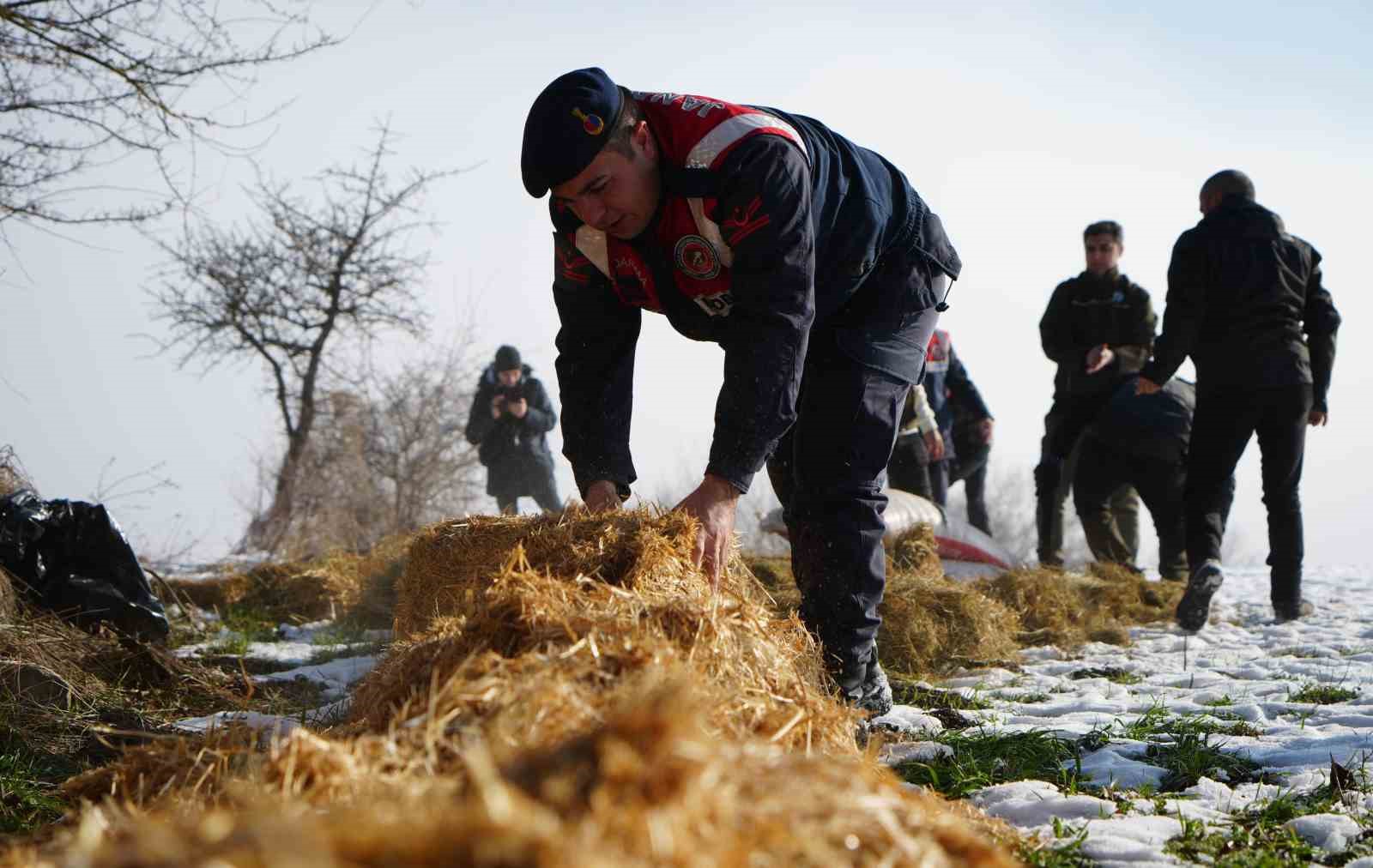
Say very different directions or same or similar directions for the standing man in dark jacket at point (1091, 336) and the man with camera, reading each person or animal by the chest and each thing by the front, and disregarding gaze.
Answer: same or similar directions

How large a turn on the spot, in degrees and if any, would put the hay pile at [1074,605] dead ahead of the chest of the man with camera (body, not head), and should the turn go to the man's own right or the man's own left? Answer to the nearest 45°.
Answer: approximately 45° to the man's own left

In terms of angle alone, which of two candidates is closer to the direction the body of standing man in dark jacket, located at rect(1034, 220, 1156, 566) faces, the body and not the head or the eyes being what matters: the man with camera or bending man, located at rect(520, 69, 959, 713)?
the bending man

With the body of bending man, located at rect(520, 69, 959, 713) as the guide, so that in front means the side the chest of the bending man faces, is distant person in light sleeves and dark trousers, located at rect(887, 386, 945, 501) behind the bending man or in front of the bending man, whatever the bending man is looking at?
behind

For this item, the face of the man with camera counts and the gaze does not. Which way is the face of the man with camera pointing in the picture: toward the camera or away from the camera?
toward the camera

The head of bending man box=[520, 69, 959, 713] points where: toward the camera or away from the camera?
toward the camera

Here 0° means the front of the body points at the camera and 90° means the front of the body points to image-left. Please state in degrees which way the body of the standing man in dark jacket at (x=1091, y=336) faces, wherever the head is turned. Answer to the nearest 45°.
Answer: approximately 0°

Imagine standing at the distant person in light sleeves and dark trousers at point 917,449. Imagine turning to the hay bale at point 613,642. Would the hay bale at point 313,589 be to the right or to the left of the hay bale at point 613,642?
right

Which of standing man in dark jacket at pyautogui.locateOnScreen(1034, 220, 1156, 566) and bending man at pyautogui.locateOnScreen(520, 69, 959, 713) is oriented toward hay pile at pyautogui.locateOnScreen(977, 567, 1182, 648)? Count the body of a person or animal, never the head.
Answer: the standing man in dark jacket

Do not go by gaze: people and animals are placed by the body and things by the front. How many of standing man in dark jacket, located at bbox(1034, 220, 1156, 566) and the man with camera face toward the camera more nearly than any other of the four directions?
2

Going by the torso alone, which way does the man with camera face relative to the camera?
toward the camera
